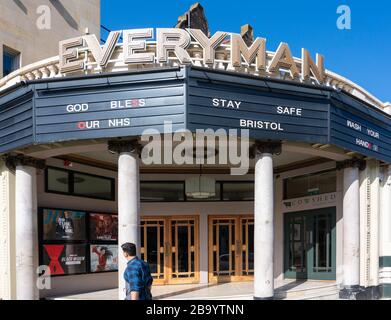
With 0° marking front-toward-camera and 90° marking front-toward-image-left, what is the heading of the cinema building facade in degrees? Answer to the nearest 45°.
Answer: approximately 0°

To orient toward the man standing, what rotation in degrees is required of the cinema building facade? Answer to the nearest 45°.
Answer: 0° — it already faces them
